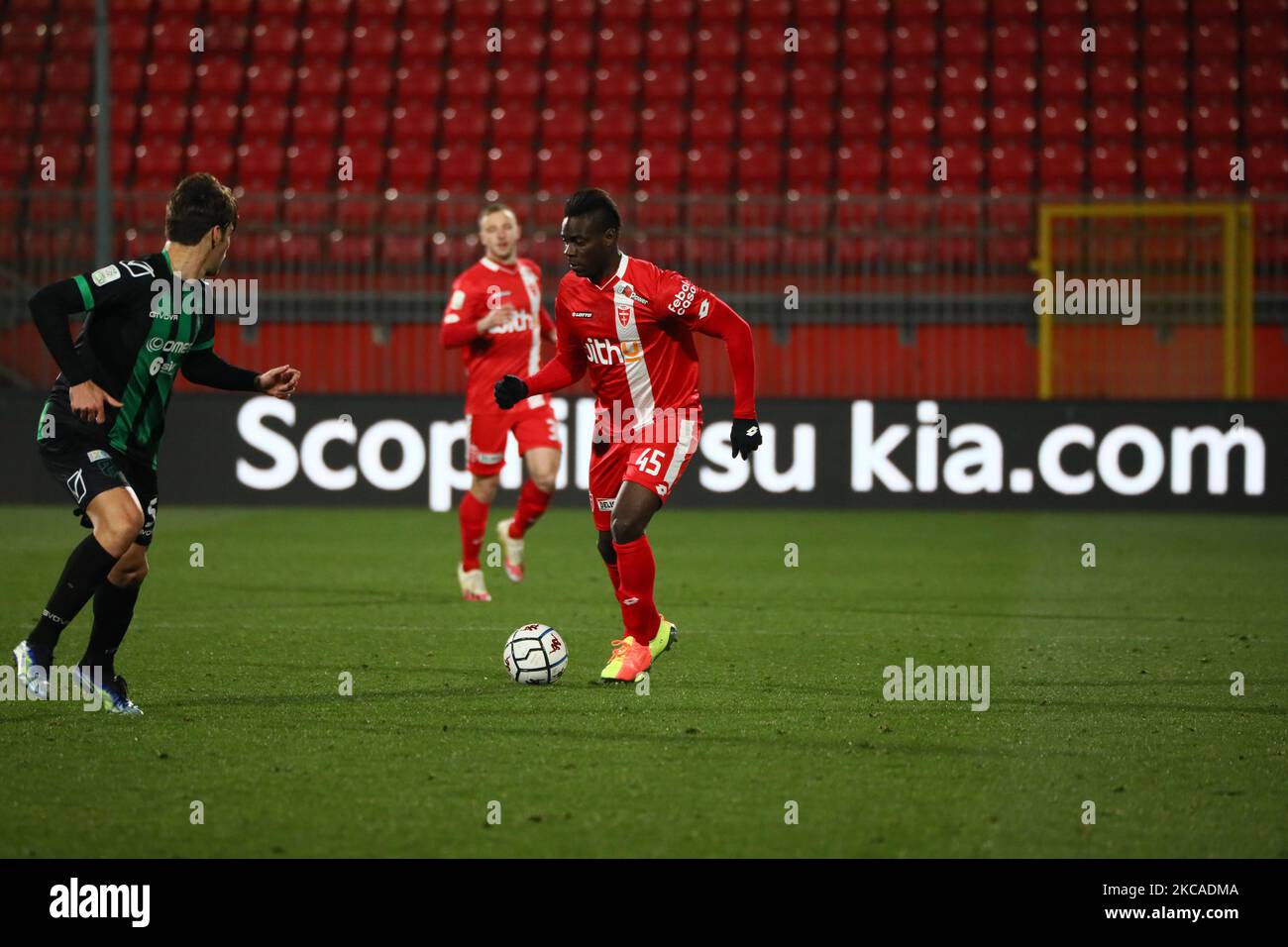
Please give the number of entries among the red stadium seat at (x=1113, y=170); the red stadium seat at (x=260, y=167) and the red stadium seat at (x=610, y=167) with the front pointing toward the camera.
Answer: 3

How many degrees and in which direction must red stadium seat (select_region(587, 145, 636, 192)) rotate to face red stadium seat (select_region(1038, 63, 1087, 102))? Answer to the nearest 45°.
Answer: approximately 90° to its left

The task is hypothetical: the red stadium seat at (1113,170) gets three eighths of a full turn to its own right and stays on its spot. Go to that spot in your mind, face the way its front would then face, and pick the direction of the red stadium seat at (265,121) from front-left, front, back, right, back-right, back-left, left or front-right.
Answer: front-left

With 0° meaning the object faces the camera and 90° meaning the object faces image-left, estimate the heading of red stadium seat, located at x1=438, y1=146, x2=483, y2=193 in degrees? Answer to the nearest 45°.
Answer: approximately 0°

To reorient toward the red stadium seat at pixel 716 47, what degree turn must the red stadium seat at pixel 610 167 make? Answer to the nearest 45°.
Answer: approximately 135° to its left

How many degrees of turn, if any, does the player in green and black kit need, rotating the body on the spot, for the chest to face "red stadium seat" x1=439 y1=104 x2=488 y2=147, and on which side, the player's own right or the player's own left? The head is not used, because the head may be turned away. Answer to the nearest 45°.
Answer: approximately 135° to the player's own left

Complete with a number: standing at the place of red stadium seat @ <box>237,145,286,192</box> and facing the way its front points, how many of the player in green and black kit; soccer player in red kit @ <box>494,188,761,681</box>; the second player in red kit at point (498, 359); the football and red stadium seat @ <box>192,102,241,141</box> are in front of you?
4

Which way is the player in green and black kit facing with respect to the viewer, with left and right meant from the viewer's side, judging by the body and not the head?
facing the viewer and to the right of the viewer

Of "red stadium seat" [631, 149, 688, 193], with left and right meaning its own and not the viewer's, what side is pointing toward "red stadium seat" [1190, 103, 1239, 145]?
left

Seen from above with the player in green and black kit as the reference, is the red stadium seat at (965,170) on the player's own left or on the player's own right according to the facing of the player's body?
on the player's own left

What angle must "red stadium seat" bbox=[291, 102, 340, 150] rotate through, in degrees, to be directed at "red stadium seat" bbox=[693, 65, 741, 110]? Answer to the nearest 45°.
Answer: approximately 90° to its left

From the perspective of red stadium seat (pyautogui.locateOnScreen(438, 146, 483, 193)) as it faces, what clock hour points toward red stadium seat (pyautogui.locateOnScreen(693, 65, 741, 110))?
red stadium seat (pyautogui.locateOnScreen(693, 65, 741, 110)) is roughly at 9 o'clock from red stadium seat (pyautogui.locateOnScreen(438, 146, 483, 193)).

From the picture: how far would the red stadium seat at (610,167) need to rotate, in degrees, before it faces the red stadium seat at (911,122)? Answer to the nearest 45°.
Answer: approximately 90° to its left

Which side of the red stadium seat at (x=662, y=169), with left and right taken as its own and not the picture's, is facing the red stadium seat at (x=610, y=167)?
right

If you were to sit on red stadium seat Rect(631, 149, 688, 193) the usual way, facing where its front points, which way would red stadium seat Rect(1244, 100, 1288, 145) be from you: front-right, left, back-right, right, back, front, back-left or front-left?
left

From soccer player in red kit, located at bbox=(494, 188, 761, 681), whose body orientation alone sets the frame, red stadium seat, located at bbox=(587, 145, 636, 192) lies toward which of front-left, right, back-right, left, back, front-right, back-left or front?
back-right
